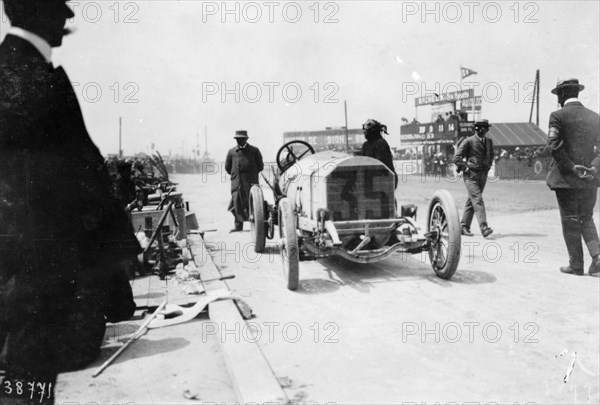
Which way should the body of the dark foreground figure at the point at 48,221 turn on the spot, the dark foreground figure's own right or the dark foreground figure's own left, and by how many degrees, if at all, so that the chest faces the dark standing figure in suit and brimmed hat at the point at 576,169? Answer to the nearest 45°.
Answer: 0° — they already face them

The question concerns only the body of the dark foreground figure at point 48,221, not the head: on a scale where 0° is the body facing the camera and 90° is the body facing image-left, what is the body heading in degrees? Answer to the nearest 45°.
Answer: approximately 270°

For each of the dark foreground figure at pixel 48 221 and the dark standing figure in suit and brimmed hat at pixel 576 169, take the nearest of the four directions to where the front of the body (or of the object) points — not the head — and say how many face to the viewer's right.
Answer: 1

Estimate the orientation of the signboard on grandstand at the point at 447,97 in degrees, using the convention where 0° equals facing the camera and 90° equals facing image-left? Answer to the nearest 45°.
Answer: approximately 45°

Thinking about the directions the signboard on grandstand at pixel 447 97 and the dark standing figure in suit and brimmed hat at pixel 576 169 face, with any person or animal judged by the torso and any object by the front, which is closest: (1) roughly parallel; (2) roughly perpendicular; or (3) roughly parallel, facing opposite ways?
roughly perpendicular
